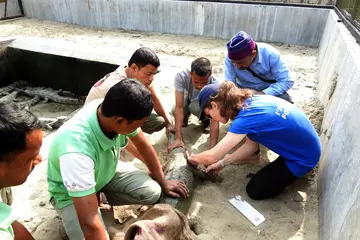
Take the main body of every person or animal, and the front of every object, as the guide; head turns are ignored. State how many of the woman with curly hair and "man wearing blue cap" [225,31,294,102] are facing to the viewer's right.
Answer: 0

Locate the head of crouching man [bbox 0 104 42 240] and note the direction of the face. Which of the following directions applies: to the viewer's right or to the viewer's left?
to the viewer's right

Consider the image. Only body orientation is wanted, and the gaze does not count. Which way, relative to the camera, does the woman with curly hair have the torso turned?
to the viewer's left

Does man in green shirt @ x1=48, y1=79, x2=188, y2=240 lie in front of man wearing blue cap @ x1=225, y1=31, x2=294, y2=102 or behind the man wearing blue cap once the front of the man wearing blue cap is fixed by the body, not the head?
in front

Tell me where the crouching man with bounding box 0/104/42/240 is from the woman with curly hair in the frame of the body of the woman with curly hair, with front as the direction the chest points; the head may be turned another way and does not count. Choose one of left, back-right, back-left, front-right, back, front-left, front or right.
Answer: front-left

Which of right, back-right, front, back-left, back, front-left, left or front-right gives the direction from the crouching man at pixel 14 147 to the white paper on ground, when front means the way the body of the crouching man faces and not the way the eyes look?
front

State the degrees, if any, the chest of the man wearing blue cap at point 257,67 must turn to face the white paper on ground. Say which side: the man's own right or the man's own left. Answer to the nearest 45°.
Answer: approximately 45° to the man's own left

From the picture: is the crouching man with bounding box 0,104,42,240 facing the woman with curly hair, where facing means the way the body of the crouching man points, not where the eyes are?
yes

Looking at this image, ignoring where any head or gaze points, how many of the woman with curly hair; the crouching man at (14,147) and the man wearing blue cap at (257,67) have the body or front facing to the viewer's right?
1

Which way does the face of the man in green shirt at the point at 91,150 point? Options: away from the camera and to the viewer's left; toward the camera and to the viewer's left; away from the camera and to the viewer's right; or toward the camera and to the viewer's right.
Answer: away from the camera and to the viewer's right

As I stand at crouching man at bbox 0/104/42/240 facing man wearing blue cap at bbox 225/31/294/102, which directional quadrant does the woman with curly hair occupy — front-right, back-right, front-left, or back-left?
front-right

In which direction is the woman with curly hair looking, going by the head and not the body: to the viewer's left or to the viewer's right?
to the viewer's left

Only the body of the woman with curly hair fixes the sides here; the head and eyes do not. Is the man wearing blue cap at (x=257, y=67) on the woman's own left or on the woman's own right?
on the woman's own right

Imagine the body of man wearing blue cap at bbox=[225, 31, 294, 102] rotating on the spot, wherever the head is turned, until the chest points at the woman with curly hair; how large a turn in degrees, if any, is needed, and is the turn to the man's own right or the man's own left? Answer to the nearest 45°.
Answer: approximately 45° to the man's own left

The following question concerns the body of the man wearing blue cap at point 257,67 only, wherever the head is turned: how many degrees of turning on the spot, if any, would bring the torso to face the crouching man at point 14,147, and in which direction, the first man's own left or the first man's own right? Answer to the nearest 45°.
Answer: approximately 45° to the first man's own left

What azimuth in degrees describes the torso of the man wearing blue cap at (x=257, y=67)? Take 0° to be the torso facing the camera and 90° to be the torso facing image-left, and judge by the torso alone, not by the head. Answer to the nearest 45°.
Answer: approximately 45°

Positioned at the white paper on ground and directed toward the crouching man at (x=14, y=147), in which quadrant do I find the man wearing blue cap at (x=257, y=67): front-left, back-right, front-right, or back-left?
back-right

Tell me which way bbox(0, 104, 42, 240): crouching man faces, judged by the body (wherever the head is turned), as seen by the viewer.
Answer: to the viewer's right
